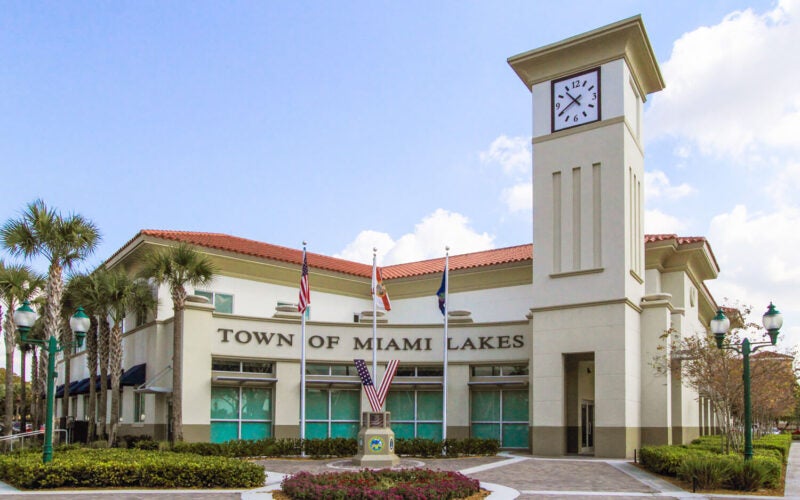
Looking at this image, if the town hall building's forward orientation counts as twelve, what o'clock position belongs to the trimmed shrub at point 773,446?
The trimmed shrub is roughly at 9 o'clock from the town hall building.

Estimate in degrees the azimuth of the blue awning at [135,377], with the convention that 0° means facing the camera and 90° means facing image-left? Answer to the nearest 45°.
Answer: approximately 45°

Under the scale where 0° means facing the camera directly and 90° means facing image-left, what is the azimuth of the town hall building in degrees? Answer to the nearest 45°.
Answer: approximately 0°

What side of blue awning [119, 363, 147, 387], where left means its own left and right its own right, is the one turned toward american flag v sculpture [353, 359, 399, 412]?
left

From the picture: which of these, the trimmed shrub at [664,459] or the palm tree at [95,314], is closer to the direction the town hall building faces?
the trimmed shrub

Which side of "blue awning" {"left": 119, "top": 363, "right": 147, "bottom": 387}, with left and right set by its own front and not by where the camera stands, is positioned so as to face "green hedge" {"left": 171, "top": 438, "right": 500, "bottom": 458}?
left

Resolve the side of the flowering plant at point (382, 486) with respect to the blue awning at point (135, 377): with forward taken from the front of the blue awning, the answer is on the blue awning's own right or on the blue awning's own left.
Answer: on the blue awning's own left
